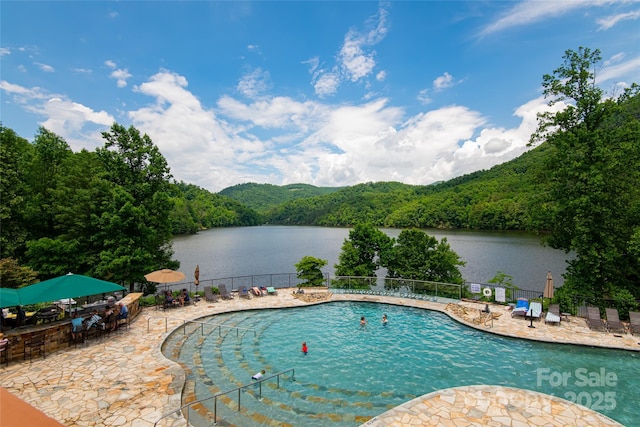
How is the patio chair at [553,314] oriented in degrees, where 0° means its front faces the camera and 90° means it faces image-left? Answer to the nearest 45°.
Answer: approximately 45°

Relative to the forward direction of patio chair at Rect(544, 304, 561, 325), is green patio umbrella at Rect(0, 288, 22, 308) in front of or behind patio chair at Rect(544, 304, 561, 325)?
in front

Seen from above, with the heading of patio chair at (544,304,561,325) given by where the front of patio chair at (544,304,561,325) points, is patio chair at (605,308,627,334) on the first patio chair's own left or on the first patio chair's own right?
on the first patio chair's own left

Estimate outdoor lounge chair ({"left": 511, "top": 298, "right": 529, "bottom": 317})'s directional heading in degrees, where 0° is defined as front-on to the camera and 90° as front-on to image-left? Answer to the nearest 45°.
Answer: approximately 45°

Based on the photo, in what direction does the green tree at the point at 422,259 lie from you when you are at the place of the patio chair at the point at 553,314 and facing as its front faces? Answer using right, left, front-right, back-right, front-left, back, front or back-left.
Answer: right

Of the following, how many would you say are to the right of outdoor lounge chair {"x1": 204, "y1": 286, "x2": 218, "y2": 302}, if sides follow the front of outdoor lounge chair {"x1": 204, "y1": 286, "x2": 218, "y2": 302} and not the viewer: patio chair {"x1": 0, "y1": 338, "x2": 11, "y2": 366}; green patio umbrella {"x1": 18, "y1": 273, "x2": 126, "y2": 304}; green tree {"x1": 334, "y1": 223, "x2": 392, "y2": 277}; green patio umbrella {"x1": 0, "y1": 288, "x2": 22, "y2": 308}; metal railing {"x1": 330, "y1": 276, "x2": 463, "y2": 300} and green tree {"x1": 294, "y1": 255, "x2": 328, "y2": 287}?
3

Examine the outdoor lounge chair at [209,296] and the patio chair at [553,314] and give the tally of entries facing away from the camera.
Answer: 0

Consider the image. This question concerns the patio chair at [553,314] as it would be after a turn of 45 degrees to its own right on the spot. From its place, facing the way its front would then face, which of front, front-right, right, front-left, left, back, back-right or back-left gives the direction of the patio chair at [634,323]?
back

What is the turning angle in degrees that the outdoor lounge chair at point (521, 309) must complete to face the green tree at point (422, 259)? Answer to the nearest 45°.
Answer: approximately 90° to its right

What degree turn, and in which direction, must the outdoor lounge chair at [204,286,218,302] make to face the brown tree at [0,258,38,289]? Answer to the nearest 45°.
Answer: approximately 135° to its right

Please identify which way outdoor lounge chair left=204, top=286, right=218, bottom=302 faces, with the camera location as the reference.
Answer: facing the viewer and to the right of the viewer

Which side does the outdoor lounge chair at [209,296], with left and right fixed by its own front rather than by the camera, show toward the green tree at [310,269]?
left

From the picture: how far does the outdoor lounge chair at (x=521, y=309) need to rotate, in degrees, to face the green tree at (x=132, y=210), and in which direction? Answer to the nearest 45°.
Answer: approximately 45° to its right

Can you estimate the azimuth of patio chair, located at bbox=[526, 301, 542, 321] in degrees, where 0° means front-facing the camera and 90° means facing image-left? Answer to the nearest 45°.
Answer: approximately 45°

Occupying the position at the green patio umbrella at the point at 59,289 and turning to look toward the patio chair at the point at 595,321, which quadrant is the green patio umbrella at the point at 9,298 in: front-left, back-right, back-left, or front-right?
back-right
